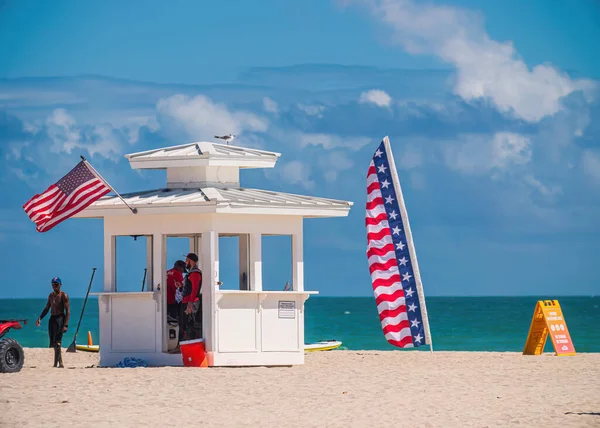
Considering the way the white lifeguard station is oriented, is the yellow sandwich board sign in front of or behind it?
behind

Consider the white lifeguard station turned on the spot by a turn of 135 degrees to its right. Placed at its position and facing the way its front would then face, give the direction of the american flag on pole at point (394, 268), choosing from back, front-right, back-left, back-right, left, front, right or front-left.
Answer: right

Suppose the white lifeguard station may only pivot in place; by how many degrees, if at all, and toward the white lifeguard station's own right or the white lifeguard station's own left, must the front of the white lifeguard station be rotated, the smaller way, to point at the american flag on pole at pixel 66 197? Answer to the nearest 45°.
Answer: approximately 45° to the white lifeguard station's own right

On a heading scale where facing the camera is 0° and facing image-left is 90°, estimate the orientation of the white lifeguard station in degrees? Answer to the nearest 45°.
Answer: approximately 45°
